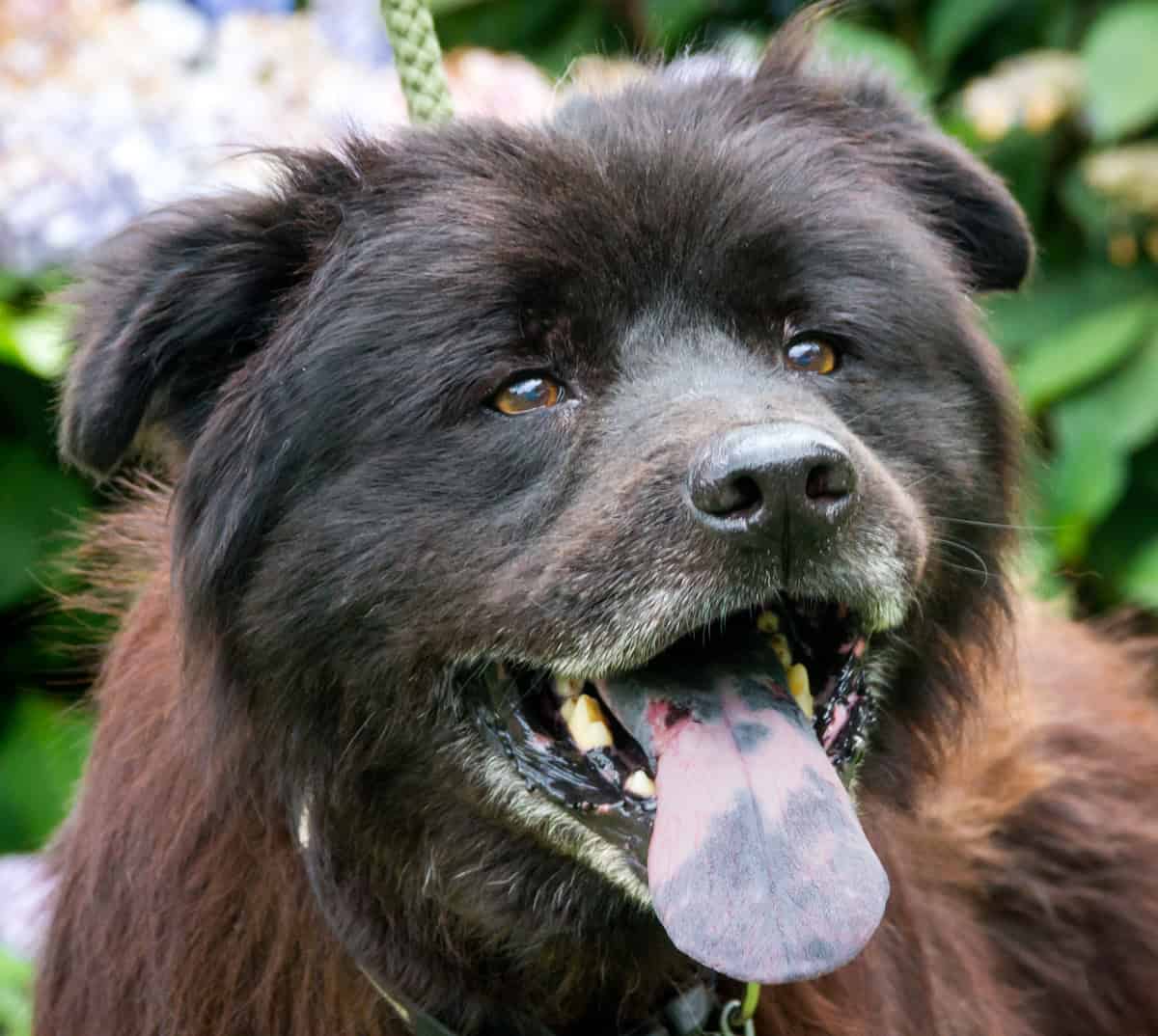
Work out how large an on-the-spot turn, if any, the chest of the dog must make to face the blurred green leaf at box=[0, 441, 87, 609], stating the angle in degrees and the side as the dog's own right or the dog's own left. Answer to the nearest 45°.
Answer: approximately 180°

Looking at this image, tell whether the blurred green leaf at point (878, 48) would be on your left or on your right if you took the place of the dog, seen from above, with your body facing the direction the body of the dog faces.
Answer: on your left

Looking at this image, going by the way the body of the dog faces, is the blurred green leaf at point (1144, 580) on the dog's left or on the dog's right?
on the dog's left

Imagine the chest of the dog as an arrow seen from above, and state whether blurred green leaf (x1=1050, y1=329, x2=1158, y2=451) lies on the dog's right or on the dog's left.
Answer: on the dog's left

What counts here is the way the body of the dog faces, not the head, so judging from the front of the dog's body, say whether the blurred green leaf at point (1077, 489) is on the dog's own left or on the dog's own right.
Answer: on the dog's own left

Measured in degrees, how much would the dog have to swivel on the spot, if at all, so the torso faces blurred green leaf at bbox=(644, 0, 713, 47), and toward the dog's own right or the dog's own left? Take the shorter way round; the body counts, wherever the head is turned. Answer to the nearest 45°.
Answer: approximately 135° to the dog's own left

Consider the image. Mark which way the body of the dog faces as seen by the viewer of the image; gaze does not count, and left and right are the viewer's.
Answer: facing the viewer and to the right of the viewer
